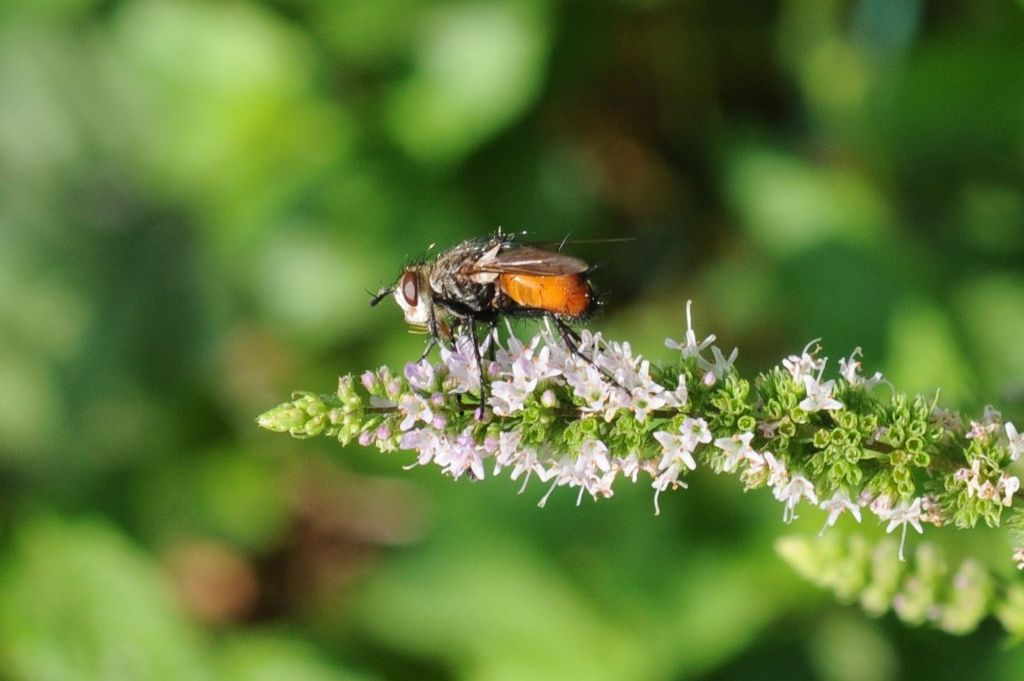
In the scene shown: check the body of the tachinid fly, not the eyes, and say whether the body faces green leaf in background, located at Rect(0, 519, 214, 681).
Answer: no

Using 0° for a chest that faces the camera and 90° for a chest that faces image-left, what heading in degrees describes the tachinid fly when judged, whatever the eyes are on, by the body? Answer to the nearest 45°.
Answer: approximately 90°
